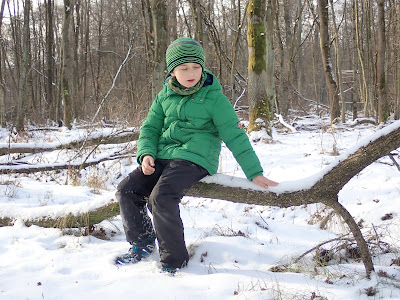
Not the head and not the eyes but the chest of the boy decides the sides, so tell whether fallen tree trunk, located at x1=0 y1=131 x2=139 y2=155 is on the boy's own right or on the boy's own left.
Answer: on the boy's own right

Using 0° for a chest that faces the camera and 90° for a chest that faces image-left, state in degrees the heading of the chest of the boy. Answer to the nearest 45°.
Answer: approximately 45°
